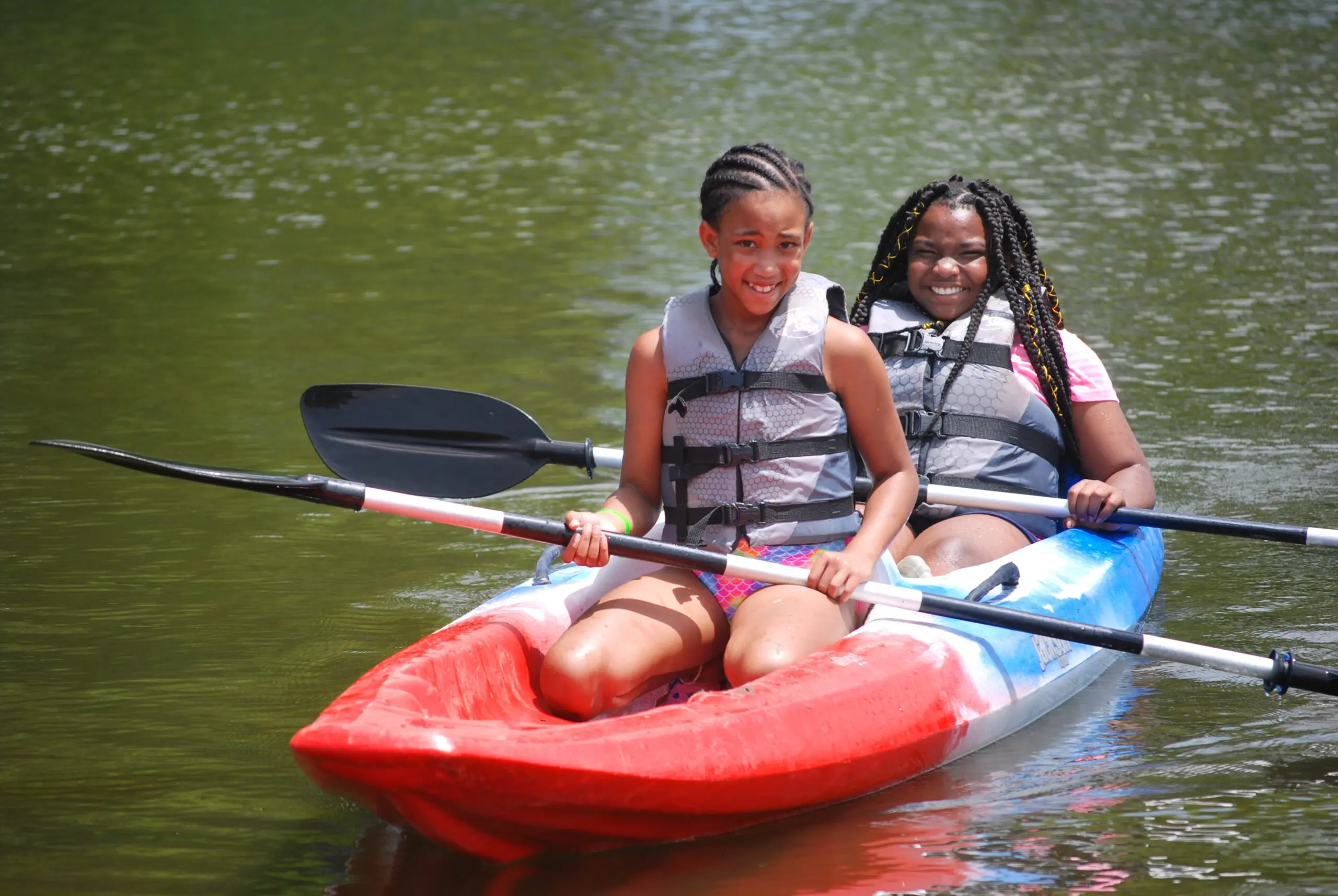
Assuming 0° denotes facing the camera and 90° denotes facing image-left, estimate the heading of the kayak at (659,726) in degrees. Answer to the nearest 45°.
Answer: approximately 45°

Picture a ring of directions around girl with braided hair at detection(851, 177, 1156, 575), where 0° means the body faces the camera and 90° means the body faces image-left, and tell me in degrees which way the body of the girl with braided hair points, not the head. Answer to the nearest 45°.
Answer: approximately 45°

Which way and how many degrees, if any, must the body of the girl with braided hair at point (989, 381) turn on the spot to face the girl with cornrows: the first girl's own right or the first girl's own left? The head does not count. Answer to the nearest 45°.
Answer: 0° — they already face them

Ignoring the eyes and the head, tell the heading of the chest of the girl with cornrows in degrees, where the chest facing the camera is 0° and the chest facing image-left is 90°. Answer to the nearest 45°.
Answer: approximately 0°
